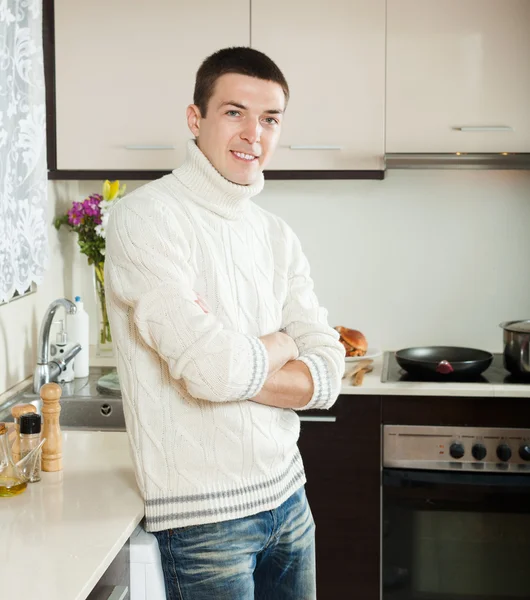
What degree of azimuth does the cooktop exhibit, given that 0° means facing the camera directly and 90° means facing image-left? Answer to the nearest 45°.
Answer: approximately 0°

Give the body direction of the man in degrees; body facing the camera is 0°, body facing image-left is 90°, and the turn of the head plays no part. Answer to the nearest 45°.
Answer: approximately 315°

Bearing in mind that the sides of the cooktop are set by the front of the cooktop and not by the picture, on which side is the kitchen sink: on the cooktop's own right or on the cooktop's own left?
on the cooktop's own right

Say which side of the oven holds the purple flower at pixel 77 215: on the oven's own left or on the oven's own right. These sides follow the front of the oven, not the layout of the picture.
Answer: on the oven's own right

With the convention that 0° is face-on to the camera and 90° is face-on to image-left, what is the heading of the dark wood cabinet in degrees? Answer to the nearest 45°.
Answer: approximately 0°

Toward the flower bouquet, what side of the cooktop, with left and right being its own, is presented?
right

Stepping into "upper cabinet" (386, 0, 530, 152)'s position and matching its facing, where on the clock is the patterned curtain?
The patterned curtain is roughly at 2 o'clock from the upper cabinet.

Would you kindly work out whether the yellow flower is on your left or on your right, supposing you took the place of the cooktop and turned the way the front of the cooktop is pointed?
on your right
